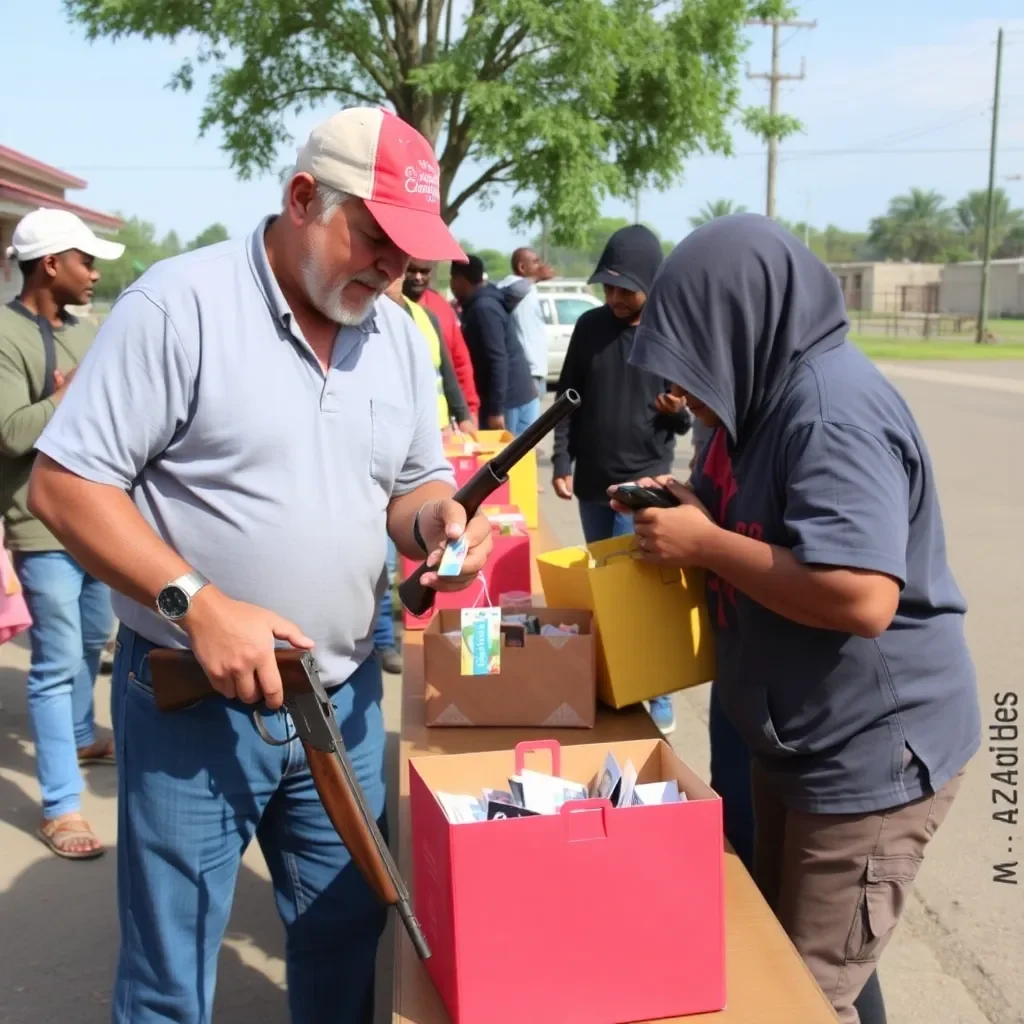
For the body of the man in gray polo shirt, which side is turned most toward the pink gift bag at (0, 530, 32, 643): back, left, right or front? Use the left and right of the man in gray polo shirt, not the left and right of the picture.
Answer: back

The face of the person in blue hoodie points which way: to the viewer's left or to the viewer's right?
to the viewer's left

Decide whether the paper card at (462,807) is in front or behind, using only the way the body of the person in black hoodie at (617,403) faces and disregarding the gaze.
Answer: in front

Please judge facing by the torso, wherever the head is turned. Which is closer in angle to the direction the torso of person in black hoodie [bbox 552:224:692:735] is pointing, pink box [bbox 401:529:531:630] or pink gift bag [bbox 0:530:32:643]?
the pink box

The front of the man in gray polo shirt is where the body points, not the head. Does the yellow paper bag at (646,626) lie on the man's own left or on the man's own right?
on the man's own left

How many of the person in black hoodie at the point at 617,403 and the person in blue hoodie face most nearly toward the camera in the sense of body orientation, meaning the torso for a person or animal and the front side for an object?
1

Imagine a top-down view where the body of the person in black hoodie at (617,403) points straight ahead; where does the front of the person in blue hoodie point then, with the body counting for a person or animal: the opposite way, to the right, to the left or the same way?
to the right

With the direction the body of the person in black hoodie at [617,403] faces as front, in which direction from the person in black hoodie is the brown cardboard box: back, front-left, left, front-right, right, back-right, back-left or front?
front

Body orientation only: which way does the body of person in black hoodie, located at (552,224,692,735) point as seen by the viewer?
toward the camera

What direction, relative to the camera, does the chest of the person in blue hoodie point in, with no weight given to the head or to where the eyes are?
to the viewer's left

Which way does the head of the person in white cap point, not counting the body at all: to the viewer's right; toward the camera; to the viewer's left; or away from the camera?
to the viewer's right

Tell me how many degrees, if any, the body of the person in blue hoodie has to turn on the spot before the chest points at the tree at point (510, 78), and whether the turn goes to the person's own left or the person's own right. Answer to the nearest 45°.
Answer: approximately 90° to the person's own right

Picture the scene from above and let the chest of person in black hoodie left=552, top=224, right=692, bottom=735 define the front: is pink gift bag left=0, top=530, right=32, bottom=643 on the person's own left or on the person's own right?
on the person's own right

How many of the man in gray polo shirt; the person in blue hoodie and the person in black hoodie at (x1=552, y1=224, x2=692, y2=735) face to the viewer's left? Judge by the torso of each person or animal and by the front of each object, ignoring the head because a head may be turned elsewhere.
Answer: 1

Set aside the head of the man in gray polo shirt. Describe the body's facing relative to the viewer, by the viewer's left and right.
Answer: facing the viewer and to the right of the viewer

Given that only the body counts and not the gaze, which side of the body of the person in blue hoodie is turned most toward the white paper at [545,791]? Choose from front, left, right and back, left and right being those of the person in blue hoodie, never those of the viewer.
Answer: front

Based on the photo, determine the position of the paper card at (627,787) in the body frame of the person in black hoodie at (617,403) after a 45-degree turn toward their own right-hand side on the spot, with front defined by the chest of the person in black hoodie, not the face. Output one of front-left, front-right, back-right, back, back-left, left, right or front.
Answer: front-left

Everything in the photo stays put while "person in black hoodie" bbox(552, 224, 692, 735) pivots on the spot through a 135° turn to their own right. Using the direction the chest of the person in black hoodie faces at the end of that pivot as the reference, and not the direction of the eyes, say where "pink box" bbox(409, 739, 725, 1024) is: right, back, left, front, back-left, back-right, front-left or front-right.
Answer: back-left
